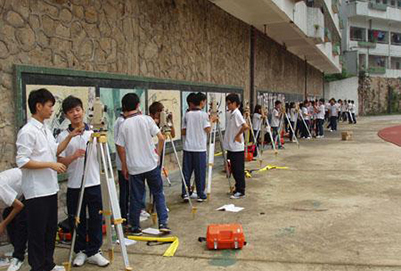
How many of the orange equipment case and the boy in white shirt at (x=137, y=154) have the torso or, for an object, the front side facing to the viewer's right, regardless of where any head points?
0

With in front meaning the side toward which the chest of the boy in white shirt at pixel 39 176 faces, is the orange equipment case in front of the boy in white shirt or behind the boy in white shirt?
in front

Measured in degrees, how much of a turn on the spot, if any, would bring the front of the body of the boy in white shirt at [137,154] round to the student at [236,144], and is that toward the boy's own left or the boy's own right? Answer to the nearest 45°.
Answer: approximately 45° to the boy's own right

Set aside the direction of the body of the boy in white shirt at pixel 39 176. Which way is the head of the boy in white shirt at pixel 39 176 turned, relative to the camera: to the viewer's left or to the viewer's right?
to the viewer's right

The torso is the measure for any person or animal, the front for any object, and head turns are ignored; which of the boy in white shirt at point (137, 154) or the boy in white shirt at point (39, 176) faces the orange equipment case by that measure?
the boy in white shirt at point (39, 176)

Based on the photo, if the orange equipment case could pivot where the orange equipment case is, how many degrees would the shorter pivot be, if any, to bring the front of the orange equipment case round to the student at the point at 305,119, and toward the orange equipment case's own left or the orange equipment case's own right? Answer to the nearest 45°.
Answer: approximately 180°

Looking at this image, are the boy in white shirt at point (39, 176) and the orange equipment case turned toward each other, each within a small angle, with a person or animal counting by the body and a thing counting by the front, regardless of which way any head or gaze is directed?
no

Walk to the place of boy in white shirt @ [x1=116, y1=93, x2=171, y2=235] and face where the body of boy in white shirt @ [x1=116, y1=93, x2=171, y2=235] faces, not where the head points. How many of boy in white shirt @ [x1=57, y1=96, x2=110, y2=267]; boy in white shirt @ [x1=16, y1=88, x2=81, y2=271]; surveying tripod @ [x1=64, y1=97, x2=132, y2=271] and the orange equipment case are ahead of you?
0

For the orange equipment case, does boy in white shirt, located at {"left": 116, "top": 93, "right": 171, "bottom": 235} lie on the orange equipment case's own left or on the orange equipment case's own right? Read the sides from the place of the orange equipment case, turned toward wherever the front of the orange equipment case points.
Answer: on the orange equipment case's own right

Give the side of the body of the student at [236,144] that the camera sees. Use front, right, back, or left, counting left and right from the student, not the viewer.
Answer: left

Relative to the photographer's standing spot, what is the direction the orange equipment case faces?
facing the viewer

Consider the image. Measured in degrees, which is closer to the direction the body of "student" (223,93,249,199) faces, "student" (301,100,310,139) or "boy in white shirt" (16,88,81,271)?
the boy in white shirt

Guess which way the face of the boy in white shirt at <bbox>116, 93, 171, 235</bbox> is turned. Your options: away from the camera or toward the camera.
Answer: away from the camera

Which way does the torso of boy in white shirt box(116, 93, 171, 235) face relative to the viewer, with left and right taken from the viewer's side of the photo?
facing away from the viewer

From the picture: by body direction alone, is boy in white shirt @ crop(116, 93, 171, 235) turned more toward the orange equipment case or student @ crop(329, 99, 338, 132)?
the student

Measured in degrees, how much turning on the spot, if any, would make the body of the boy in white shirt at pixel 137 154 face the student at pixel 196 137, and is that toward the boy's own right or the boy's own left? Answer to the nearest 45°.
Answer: approximately 45° to the boy's own right
